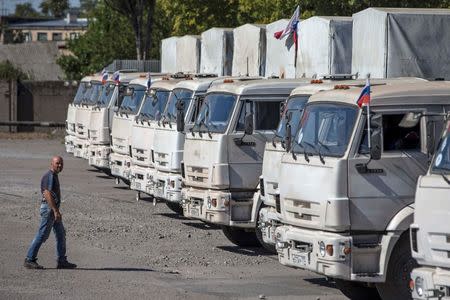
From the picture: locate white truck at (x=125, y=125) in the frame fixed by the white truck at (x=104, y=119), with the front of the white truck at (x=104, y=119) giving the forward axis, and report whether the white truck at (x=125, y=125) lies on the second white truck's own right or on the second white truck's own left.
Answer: on the second white truck's own left

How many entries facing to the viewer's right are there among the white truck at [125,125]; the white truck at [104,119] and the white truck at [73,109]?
0

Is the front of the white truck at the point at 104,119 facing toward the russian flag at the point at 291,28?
no

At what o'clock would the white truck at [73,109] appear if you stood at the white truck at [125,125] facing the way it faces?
the white truck at [73,109] is roughly at 4 o'clock from the white truck at [125,125].

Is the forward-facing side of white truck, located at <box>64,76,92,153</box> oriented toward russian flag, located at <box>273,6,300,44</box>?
no

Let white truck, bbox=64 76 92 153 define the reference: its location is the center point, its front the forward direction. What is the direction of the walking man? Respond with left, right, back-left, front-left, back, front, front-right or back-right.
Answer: front-left

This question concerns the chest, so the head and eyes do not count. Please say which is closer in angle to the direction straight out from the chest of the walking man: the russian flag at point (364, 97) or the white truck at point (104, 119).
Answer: the russian flag

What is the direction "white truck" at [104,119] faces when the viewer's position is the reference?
facing the viewer and to the left of the viewer

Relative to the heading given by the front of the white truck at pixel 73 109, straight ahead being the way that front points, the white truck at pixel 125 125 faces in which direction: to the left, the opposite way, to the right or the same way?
the same way

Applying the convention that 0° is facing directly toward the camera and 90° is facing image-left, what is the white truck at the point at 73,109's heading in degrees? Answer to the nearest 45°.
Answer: approximately 45°

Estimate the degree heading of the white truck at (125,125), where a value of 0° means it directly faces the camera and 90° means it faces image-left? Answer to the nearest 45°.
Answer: approximately 45°
